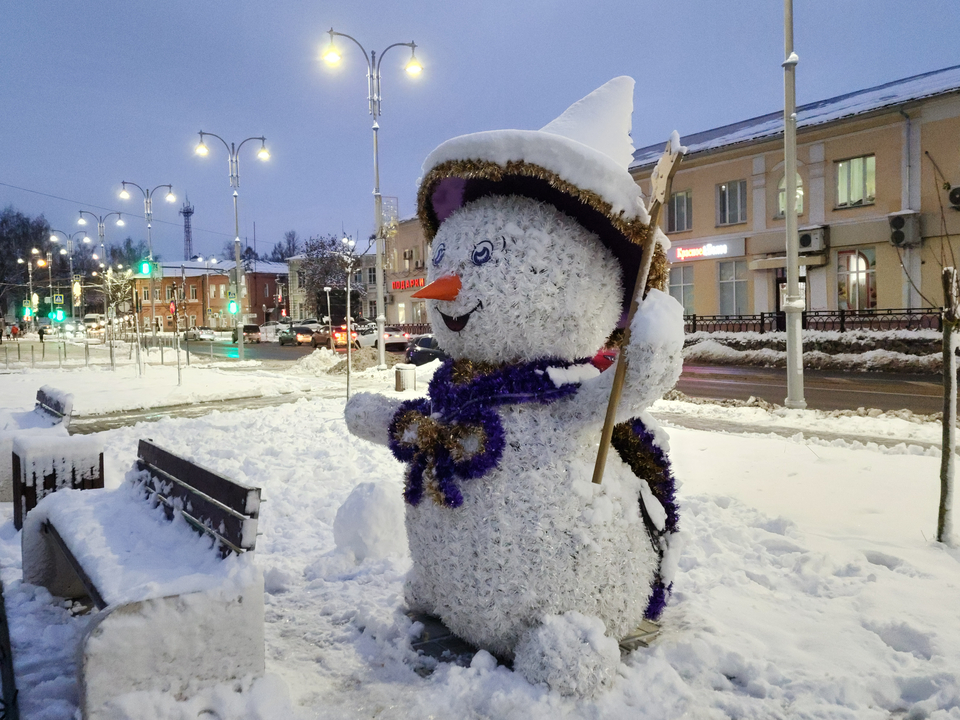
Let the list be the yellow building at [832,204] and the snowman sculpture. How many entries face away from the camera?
0

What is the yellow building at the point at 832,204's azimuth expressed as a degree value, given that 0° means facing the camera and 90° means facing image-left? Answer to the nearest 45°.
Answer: approximately 45°

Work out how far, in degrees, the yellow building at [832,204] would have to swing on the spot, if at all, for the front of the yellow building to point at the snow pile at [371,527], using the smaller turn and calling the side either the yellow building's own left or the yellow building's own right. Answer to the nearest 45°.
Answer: approximately 45° to the yellow building's own left

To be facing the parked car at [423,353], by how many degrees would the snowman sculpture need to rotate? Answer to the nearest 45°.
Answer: approximately 135° to its right

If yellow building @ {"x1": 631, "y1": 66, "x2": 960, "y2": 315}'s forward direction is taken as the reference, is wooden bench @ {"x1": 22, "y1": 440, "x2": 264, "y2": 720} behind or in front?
in front

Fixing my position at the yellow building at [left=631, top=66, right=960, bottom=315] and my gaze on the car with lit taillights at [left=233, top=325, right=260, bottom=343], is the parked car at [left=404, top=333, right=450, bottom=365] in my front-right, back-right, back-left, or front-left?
front-left

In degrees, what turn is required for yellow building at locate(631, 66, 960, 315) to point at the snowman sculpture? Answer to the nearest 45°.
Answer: approximately 45° to its left

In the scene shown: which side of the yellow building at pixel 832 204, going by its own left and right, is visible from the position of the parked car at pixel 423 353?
front

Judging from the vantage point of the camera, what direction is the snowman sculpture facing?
facing the viewer and to the left of the viewer

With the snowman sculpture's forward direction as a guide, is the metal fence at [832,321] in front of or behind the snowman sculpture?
behind

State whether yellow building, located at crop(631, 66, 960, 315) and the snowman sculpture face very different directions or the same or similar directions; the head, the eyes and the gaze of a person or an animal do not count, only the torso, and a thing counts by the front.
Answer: same or similar directions

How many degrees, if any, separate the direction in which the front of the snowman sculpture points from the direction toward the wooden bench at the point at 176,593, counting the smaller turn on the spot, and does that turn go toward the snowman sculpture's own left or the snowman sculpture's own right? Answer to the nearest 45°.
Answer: approximately 45° to the snowman sculpture's own right

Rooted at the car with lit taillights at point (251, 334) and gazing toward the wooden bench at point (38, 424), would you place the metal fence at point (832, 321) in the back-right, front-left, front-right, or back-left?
front-left

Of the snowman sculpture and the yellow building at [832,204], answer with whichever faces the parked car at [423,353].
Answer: the yellow building

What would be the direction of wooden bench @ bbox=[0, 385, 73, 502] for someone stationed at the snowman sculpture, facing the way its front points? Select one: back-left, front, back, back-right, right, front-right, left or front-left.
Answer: right

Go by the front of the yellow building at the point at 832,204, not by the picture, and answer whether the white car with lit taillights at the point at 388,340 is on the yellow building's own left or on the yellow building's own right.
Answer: on the yellow building's own right
